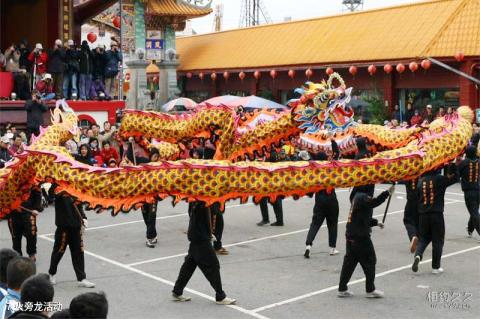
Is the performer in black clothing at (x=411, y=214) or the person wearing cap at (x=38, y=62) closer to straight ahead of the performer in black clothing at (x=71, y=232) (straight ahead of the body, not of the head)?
the performer in black clothing

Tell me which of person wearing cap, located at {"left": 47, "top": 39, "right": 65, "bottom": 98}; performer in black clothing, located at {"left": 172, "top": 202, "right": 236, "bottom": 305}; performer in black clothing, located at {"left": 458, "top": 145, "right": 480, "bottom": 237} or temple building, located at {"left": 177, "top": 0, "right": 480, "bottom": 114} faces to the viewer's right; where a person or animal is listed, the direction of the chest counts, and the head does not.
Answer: performer in black clothing, located at {"left": 172, "top": 202, "right": 236, "bottom": 305}

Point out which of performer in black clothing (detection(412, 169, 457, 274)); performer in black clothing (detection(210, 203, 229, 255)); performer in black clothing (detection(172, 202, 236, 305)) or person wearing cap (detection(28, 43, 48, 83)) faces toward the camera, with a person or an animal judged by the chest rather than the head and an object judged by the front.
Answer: the person wearing cap

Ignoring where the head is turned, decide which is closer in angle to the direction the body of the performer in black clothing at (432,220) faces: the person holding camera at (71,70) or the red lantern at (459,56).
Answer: the red lantern
